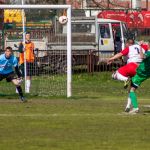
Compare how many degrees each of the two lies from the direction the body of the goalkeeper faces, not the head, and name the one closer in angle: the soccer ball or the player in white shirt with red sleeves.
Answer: the player in white shirt with red sleeves

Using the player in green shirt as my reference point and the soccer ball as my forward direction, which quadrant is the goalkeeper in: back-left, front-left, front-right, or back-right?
front-left

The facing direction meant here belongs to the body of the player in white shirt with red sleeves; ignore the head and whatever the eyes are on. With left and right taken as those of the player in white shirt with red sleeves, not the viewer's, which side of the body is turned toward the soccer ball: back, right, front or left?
front

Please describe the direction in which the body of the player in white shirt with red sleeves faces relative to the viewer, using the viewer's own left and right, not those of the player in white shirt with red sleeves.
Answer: facing away from the viewer and to the left of the viewer

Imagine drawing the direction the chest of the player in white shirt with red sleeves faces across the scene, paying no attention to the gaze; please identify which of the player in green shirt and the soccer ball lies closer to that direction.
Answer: the soccer ball
